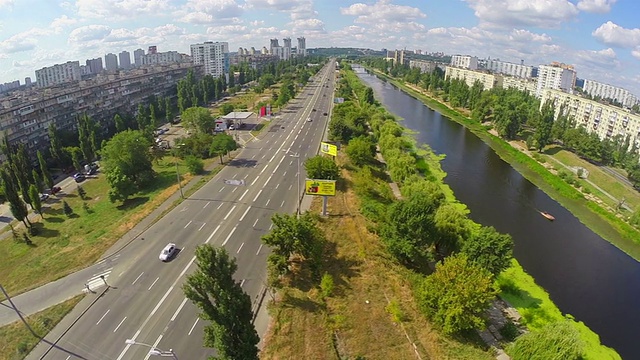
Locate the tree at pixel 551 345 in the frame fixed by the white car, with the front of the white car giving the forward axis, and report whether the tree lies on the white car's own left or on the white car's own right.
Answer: on the white car's own left

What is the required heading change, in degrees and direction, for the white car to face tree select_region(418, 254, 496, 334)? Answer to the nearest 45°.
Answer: approximately 90° to its left

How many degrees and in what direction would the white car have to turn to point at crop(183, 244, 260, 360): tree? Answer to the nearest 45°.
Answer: approximately 45° to its left

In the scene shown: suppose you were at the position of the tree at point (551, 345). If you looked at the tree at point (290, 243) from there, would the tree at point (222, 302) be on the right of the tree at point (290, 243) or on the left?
left

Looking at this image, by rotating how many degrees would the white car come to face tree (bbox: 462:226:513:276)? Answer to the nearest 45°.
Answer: approximately 90° to its left

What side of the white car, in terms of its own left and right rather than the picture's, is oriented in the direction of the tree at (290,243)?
left

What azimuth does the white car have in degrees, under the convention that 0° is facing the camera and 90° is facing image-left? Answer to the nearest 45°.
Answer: approximately 45°

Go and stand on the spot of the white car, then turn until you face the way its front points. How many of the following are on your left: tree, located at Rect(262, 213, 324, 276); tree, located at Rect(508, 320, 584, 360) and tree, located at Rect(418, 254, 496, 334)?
3
